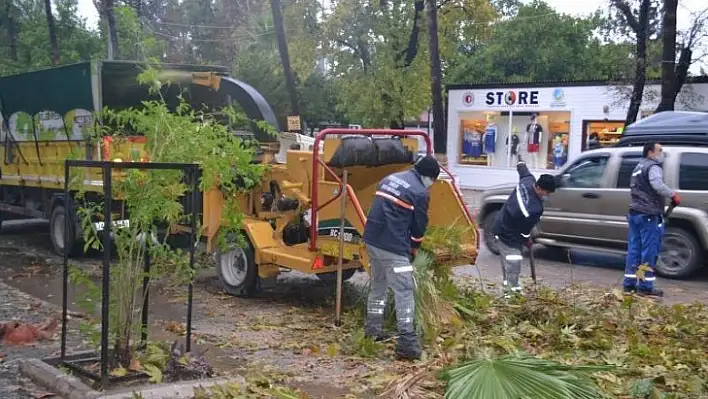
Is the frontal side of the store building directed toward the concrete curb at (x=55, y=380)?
yes

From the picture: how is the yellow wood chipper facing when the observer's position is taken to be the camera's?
facing away from the viewer and to the left of the viewer

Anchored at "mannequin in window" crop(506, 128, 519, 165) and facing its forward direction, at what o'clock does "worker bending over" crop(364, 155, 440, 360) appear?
The worker bending over is roughly at 12 o'clock from the mannequin in window.

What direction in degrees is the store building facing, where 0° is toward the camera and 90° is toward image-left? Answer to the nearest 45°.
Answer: approximately 0°

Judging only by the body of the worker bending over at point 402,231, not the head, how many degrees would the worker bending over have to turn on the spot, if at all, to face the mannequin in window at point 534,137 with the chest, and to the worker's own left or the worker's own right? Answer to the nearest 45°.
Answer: approximately 45° to the worker's own left

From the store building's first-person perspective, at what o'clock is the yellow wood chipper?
The yellow wood chipper is roughly at 12 o'clock from the store building.

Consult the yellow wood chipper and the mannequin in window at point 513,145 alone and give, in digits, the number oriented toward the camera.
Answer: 1

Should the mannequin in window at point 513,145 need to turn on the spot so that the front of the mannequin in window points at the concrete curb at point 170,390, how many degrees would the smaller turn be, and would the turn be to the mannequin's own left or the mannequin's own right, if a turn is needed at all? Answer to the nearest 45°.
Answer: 0° — it already faces it

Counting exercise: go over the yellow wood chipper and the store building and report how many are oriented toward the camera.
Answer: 1
